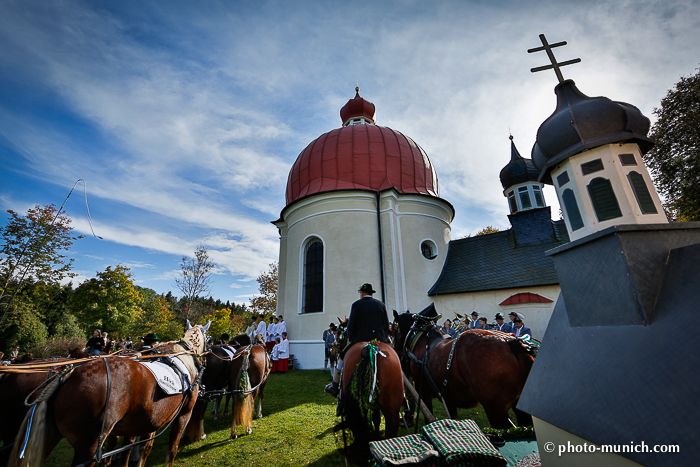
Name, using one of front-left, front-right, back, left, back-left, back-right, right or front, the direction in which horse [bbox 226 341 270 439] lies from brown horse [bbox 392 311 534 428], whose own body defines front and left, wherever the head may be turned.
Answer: front-left

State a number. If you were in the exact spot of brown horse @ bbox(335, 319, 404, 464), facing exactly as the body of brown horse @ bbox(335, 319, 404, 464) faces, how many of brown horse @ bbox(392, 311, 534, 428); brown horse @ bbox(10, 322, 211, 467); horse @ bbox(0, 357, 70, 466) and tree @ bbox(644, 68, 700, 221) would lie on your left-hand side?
2

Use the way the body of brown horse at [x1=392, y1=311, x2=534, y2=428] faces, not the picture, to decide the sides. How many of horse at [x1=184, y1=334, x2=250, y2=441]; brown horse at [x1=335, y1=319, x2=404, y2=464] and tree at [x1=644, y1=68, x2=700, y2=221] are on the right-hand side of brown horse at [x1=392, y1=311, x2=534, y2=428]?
1

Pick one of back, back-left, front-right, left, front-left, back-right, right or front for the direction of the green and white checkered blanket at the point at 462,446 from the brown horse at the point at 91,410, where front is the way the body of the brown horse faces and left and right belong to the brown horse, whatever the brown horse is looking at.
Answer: right

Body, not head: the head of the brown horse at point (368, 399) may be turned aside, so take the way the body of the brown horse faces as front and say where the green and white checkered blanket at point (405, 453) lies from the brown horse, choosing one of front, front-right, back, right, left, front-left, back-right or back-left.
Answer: back

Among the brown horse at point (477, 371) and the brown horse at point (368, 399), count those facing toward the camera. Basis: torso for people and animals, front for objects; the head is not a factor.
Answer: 0

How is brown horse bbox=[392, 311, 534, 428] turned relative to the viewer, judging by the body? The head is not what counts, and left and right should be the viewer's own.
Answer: facing away from the viewer and to the left of the viewer

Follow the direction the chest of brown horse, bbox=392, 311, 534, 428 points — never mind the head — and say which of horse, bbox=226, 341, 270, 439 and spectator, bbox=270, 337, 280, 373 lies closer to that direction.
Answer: the spectator

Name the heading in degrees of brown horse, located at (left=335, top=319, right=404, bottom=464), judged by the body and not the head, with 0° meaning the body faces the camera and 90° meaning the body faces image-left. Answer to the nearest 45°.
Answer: approximately 180°

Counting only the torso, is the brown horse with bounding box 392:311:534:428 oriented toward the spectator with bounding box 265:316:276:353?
yes

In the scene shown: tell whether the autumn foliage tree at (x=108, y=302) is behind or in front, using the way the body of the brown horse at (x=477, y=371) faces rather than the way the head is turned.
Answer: in front

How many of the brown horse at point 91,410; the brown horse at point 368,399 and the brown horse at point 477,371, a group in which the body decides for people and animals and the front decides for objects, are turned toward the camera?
0

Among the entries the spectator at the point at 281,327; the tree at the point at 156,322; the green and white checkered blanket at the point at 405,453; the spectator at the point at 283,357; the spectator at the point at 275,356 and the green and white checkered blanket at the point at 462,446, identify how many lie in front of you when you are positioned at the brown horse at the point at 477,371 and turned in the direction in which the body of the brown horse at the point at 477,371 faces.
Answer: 4

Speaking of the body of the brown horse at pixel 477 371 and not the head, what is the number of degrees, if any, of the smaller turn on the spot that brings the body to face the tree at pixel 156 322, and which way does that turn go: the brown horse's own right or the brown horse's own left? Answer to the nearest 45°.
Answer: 0° — it already faces it

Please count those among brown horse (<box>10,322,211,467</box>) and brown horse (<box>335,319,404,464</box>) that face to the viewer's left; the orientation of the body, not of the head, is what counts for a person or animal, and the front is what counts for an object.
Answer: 0

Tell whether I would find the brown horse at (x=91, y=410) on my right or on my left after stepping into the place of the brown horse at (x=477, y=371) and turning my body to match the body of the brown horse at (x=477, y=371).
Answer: on my left
